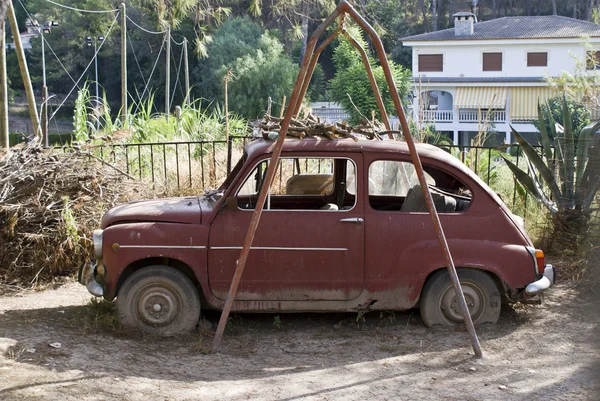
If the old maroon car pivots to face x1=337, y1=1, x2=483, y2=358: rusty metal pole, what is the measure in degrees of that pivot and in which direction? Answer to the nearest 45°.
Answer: approximately 135° to its left

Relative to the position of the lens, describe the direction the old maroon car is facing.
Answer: facing to the left of the viewer

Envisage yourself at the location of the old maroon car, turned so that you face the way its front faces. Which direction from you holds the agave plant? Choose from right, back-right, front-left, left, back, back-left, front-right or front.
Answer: back-right

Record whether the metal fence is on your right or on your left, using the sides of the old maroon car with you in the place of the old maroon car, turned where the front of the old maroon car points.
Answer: on your right

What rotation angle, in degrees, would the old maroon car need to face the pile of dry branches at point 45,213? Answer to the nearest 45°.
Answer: approximately 45° to its right

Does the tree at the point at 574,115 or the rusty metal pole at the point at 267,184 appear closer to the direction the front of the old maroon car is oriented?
the rusty metal pole

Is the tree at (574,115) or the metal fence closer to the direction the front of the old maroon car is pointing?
the metal fence
